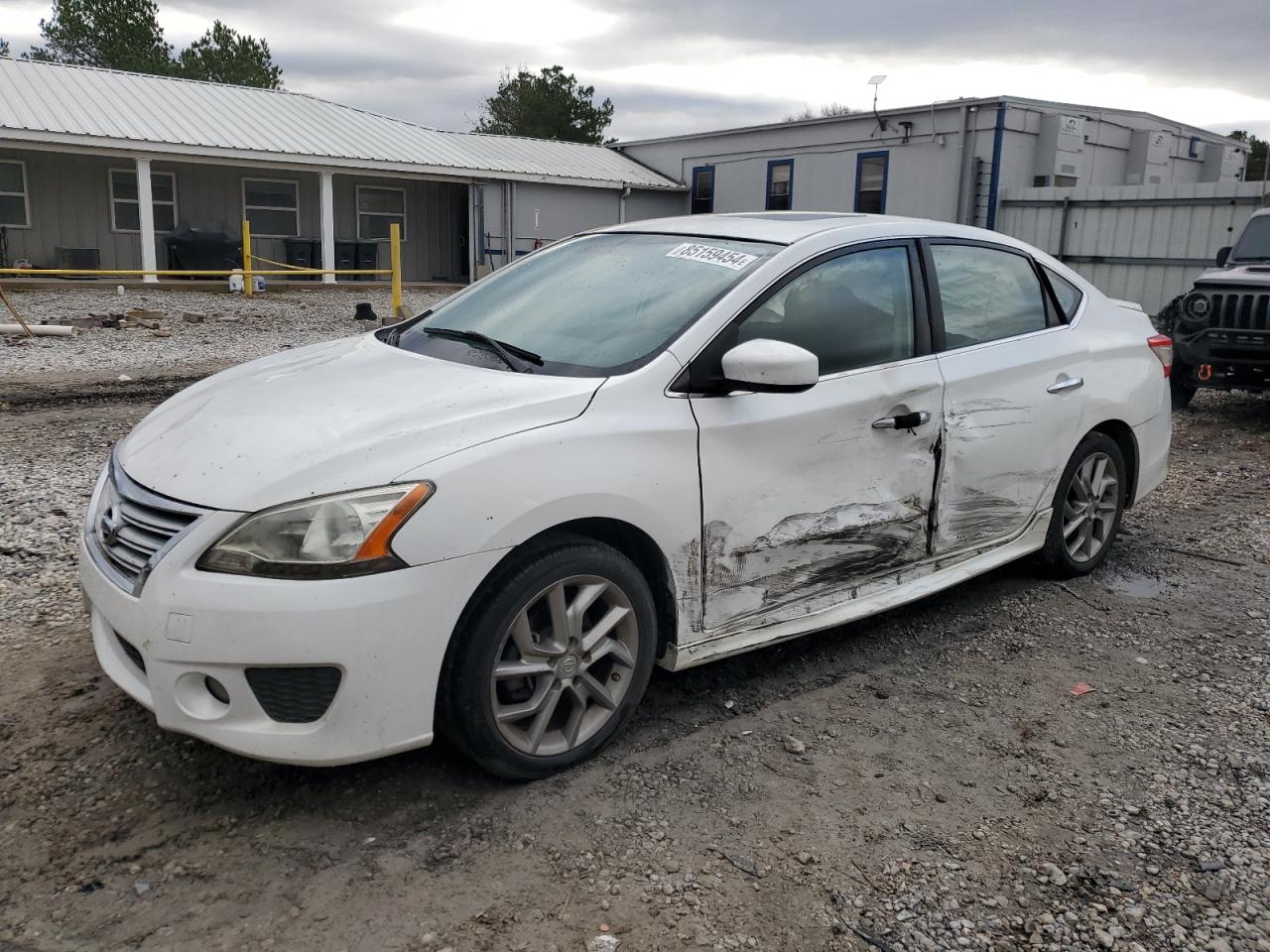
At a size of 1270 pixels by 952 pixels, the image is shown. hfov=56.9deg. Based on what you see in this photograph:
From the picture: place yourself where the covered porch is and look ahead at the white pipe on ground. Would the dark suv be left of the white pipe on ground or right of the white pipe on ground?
left

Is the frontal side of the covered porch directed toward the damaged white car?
yes

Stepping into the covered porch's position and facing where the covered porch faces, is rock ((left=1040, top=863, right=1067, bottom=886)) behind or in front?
in front

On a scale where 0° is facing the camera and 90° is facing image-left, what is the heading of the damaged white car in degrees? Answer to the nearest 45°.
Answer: approximately 45°

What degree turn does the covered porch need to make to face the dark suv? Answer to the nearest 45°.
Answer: approximately 45° to its left

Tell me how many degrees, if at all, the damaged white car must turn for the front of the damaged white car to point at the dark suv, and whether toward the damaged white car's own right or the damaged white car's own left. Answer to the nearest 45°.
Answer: approximately 180°

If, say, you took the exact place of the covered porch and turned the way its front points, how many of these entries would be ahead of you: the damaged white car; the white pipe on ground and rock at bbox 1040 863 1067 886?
3

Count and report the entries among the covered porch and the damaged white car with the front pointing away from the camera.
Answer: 0

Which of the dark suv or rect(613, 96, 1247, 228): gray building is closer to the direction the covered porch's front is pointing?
the dark suv

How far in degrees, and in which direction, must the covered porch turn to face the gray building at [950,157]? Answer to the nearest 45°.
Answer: approximately 90° to its left

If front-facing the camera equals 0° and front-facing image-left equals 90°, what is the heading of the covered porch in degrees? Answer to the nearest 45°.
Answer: approximately 0°

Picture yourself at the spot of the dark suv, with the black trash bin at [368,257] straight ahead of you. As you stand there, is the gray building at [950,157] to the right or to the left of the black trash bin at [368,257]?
right

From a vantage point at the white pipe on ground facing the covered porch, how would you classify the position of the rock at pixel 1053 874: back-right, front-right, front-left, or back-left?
back-right

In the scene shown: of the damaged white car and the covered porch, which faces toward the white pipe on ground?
the covered porch

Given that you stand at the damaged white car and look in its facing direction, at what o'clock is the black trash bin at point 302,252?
The black trash bin is roughly at 4 o'clock from the damaged white car.
